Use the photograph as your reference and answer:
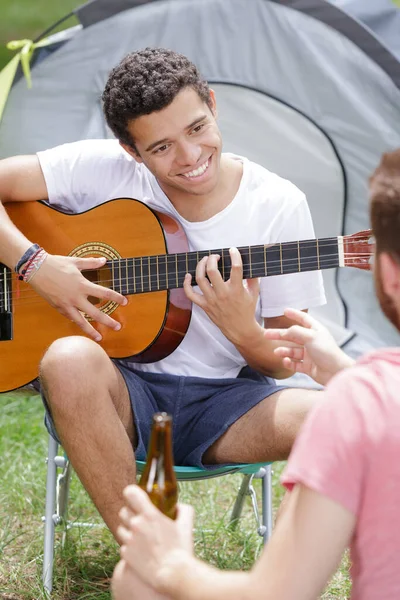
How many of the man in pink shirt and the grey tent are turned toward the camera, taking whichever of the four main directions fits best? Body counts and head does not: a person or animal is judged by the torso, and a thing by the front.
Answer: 1

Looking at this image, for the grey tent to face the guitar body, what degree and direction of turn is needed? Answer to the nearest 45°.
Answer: approximately 45° to its right

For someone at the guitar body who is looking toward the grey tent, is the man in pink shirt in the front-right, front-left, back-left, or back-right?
back-right

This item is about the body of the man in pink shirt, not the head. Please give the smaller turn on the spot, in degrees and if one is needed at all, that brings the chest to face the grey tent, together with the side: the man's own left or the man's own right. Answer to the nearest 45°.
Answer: approximately 45° to the man's own right

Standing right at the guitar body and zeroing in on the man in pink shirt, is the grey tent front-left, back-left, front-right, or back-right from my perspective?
back-left

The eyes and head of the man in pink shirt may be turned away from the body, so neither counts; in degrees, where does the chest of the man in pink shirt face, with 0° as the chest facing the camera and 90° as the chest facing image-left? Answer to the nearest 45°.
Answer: approximately 135°

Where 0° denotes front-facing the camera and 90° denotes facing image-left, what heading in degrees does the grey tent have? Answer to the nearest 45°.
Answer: approximately 0°

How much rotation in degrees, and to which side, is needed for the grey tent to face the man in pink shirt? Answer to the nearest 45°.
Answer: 0° — it already faces them
